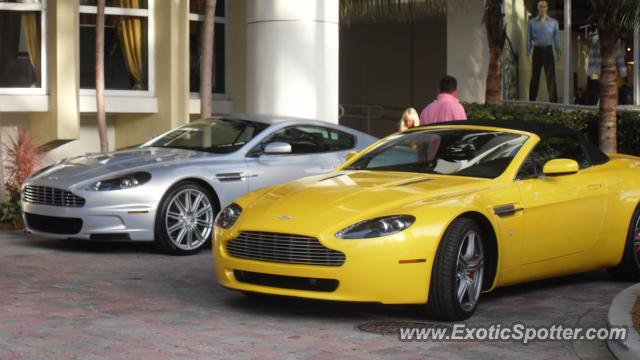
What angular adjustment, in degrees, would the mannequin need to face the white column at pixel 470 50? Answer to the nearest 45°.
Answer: approximately 135° to its right

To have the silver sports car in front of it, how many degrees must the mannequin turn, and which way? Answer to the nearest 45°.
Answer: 0° — it already faces it

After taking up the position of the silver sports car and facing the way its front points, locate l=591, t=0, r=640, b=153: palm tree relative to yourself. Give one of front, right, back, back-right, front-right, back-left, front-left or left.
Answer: back

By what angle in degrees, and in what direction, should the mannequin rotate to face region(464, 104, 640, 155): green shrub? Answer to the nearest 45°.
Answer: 0° — it already faces it

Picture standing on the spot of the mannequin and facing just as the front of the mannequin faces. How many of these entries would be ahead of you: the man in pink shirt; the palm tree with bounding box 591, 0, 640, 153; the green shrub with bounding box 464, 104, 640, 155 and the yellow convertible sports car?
4

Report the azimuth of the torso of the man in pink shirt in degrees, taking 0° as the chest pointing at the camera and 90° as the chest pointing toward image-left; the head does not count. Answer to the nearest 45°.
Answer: approximately 180°

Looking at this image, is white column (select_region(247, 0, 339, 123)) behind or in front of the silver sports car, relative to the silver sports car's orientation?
behind

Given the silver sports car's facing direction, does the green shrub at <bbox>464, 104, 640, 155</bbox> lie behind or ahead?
behind

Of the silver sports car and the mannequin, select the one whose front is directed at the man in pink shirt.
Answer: the mannequin

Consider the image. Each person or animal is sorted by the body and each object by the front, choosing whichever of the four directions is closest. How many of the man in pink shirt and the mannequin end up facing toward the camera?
1

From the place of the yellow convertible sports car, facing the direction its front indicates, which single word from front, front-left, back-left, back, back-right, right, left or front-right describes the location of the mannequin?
back-right
